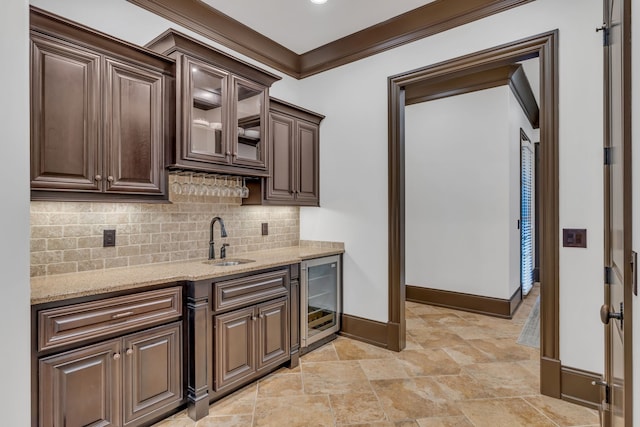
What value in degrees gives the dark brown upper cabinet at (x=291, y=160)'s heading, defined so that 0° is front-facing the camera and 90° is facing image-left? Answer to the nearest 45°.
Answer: approximately 315°

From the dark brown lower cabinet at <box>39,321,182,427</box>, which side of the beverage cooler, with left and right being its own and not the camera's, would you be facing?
right

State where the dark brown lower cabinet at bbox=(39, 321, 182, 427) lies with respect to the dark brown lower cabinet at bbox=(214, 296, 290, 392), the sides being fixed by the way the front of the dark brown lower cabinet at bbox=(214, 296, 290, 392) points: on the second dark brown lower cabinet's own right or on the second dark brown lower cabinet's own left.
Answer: on the second dark brown lower cabinet's own right

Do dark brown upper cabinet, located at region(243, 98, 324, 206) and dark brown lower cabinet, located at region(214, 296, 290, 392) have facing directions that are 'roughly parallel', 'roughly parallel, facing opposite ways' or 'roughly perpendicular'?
roughly parallel

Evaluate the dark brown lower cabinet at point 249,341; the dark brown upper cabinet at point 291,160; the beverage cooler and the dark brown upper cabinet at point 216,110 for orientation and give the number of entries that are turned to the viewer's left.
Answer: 0

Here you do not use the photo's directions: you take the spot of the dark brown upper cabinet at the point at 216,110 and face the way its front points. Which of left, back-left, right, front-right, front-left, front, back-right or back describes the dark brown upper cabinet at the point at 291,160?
left

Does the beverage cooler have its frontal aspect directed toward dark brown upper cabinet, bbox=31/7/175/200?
no

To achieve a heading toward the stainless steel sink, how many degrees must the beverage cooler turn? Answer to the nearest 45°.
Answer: approximately 90° to its right

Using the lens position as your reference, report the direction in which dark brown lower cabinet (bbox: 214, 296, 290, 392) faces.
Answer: facing the viewer and to the right of the viewer

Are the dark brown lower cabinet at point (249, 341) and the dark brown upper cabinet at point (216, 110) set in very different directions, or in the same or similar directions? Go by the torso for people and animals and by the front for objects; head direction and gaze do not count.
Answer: same or similar directions

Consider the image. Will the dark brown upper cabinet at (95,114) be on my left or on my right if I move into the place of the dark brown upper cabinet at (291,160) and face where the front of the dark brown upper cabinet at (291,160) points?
on my right

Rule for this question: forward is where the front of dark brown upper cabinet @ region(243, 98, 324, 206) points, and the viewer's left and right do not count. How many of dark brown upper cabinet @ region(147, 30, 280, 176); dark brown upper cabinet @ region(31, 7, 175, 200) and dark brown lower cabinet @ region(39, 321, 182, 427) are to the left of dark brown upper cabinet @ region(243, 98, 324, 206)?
0

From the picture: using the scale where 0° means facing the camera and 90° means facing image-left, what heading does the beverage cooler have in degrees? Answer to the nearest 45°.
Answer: approximately 315°
